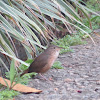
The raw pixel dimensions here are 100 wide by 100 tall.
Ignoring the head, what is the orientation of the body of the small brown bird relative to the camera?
to the viewer's right

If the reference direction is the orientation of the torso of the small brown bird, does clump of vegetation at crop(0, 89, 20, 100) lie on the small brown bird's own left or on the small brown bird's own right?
on the small brown bird's own right
